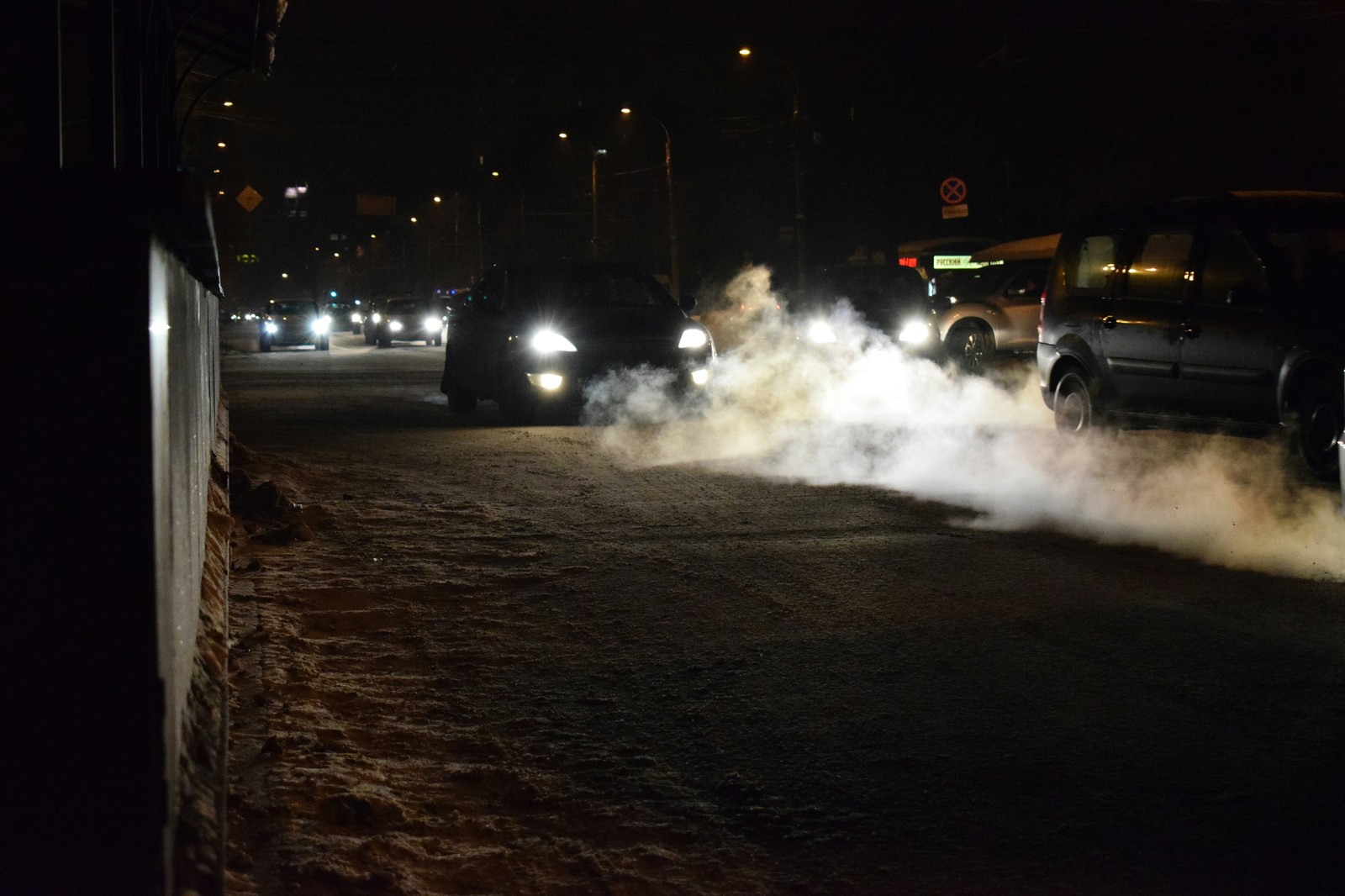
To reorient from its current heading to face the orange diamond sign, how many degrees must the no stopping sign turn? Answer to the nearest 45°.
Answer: approximately 90° to its right

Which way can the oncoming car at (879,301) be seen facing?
toward the camera

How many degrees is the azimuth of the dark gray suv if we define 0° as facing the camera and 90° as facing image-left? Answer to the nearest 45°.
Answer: approximately 315°

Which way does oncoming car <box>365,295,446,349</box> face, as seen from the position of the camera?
facing the viewer

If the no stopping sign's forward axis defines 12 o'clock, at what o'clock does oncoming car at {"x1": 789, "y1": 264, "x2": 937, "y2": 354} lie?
The oncoming car is roughly at 12 o'clock from the no stopping sign.

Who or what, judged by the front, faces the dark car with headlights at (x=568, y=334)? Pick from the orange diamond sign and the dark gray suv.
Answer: the orange diamond sign

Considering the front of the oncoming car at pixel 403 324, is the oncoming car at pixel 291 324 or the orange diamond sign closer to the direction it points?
the oncoming car

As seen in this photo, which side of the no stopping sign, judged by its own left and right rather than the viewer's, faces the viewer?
front

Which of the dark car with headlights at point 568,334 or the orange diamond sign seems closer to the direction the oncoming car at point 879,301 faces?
the dark car with headlights

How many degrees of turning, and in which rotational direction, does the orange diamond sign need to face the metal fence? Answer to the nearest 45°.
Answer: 0° — it already faces it

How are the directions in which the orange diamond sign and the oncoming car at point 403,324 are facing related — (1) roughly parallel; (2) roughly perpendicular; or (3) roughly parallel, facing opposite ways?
roughly parallel

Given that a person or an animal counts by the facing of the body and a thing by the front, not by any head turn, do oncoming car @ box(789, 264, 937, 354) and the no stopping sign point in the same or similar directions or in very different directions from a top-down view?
same or similar directions

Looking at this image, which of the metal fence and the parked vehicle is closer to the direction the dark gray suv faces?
the metal fence

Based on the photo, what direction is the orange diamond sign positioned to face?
toward the camera

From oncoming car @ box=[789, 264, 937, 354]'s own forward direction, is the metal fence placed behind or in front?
in front

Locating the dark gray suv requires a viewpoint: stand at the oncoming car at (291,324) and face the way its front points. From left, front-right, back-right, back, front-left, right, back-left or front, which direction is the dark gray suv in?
front

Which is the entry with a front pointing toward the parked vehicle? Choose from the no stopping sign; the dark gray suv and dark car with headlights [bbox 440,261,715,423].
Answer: the no stopping sign
